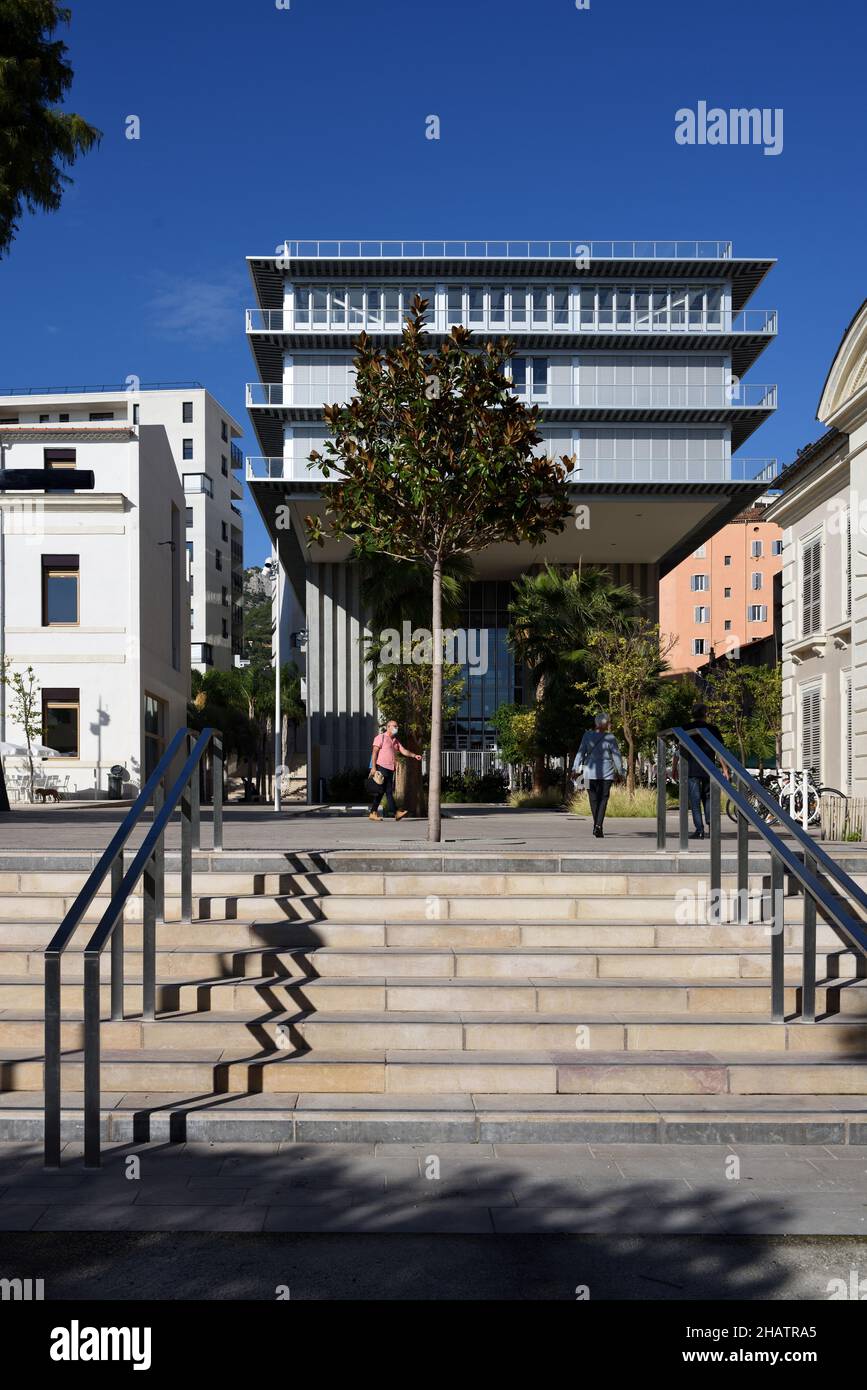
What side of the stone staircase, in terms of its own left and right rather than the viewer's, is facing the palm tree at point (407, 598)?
back

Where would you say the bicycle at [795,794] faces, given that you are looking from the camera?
facing to the right of the viewer

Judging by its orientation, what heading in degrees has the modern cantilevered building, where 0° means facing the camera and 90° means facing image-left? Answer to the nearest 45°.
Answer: approximately 0°

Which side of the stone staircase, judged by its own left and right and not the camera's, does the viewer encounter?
front

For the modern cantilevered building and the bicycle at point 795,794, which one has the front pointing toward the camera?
the modern cantilevered building

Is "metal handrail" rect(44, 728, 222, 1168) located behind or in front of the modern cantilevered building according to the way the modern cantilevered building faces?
in front

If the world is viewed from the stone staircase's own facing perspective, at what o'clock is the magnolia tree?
The magnolia tree is roughly at 6 o'clock from the stone staircase.

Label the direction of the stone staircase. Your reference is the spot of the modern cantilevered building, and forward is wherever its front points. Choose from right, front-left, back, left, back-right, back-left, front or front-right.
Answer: front

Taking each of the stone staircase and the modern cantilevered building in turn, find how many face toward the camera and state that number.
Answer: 2

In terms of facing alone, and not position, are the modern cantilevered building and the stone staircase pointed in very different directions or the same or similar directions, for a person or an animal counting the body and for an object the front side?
same or similar directions

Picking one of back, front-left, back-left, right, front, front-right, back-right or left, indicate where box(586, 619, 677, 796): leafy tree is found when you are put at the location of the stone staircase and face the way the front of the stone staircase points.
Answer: back

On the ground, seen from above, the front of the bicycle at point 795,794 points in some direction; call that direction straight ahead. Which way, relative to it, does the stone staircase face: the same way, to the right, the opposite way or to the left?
to the right

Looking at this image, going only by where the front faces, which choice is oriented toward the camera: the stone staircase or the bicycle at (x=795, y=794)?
the stone staircase
